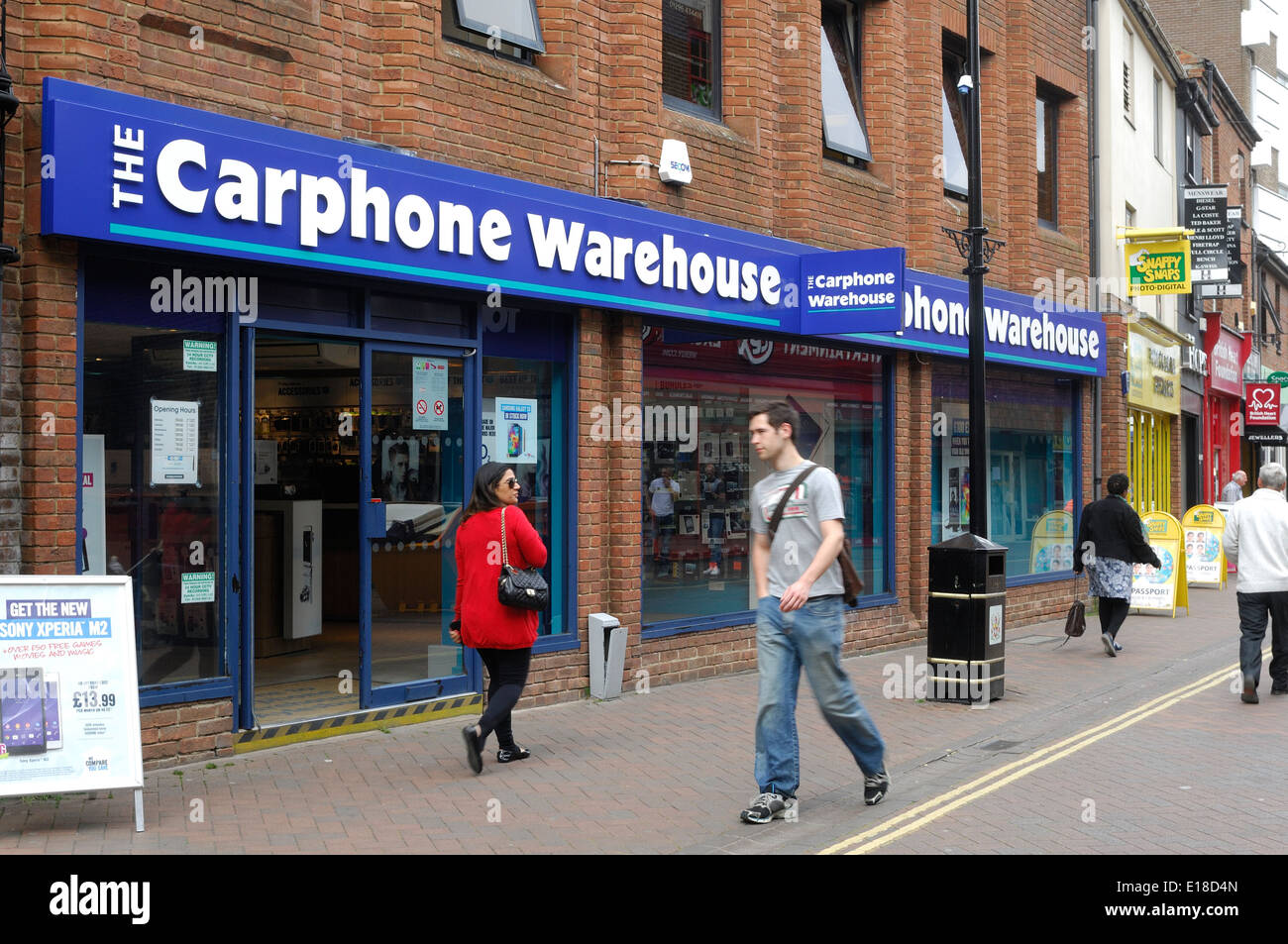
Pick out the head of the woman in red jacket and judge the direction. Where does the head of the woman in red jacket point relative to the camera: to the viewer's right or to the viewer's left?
to the viewer's right

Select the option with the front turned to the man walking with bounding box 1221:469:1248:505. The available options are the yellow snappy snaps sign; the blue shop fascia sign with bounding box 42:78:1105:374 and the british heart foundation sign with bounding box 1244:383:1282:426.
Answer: the british heart foundation sign

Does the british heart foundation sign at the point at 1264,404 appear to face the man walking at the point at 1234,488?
yes

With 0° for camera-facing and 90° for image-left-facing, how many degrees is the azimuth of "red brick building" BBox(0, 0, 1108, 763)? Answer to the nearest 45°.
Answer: approximately 315°

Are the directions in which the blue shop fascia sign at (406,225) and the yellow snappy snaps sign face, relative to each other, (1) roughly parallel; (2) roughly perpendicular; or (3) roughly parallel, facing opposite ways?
roughly perpendicular

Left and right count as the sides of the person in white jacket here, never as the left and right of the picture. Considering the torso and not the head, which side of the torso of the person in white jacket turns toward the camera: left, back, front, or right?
back

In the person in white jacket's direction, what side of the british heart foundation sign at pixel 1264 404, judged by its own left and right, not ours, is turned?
front

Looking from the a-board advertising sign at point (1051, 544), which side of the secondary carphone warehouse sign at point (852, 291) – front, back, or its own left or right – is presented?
back

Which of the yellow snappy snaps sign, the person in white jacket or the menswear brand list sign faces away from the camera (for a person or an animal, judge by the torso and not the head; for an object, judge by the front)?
the person in white jacket

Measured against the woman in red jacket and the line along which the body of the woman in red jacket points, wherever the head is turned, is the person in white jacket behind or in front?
in front

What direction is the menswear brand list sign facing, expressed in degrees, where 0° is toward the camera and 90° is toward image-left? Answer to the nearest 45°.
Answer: approximately 0°

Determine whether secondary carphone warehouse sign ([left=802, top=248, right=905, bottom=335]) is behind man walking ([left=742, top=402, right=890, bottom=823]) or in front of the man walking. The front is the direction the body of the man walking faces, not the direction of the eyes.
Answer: behind

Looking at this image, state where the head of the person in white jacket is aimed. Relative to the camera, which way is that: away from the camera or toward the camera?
away from the camera

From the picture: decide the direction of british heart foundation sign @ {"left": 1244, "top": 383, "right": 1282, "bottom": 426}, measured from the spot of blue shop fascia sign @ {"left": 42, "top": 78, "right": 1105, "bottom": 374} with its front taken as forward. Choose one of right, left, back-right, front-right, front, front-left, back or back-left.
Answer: left
